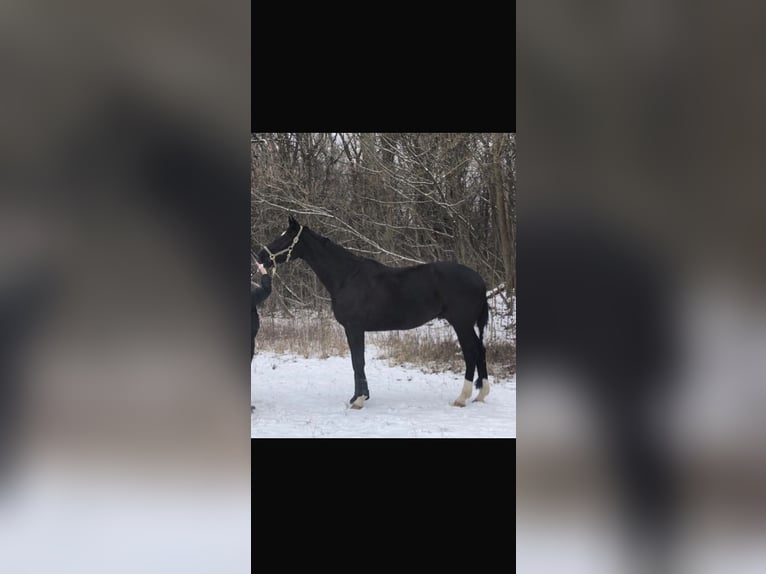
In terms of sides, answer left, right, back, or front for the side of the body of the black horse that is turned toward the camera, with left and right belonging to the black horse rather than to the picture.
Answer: left
